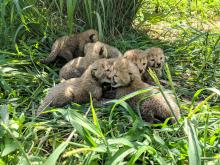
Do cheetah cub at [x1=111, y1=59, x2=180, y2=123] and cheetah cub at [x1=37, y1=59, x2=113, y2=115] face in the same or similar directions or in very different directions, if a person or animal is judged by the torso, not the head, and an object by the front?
very different directions

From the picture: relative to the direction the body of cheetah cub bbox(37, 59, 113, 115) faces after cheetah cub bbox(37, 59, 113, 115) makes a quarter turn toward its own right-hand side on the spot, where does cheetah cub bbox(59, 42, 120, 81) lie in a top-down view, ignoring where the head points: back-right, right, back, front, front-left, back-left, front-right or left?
back

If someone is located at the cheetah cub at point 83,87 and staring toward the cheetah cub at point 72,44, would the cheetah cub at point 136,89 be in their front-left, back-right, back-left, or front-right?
back-right

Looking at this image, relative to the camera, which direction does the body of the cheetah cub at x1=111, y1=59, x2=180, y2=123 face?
to the viewer's left

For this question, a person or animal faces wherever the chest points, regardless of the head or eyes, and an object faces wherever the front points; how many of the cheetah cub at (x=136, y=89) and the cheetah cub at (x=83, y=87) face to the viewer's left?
1

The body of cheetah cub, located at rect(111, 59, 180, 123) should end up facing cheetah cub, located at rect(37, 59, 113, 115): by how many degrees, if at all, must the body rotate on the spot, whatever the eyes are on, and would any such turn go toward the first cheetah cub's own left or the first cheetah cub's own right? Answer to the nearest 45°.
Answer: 0° — it already faces it

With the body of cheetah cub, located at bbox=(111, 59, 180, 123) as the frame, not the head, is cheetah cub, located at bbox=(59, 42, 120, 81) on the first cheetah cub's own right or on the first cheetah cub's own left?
on the first cheetah cub's own right

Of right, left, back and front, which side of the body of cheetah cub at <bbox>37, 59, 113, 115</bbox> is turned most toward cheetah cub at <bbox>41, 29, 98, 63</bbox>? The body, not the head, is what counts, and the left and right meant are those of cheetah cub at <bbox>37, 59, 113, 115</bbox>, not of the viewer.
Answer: left

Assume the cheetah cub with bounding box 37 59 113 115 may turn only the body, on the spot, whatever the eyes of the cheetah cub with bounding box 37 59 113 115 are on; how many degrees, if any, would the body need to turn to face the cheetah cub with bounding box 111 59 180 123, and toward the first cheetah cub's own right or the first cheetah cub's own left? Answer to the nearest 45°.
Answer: approximately 45° to the first cheetah cub's own right

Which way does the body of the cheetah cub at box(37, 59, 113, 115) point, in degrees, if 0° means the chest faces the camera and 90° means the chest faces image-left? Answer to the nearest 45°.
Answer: approximately 270°

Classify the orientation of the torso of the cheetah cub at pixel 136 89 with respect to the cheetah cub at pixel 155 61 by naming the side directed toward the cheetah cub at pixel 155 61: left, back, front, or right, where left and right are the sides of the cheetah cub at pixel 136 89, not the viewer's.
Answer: right

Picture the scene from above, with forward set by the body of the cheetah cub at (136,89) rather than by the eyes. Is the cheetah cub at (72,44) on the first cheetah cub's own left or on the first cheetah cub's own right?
on the first cheetah cub's own right
